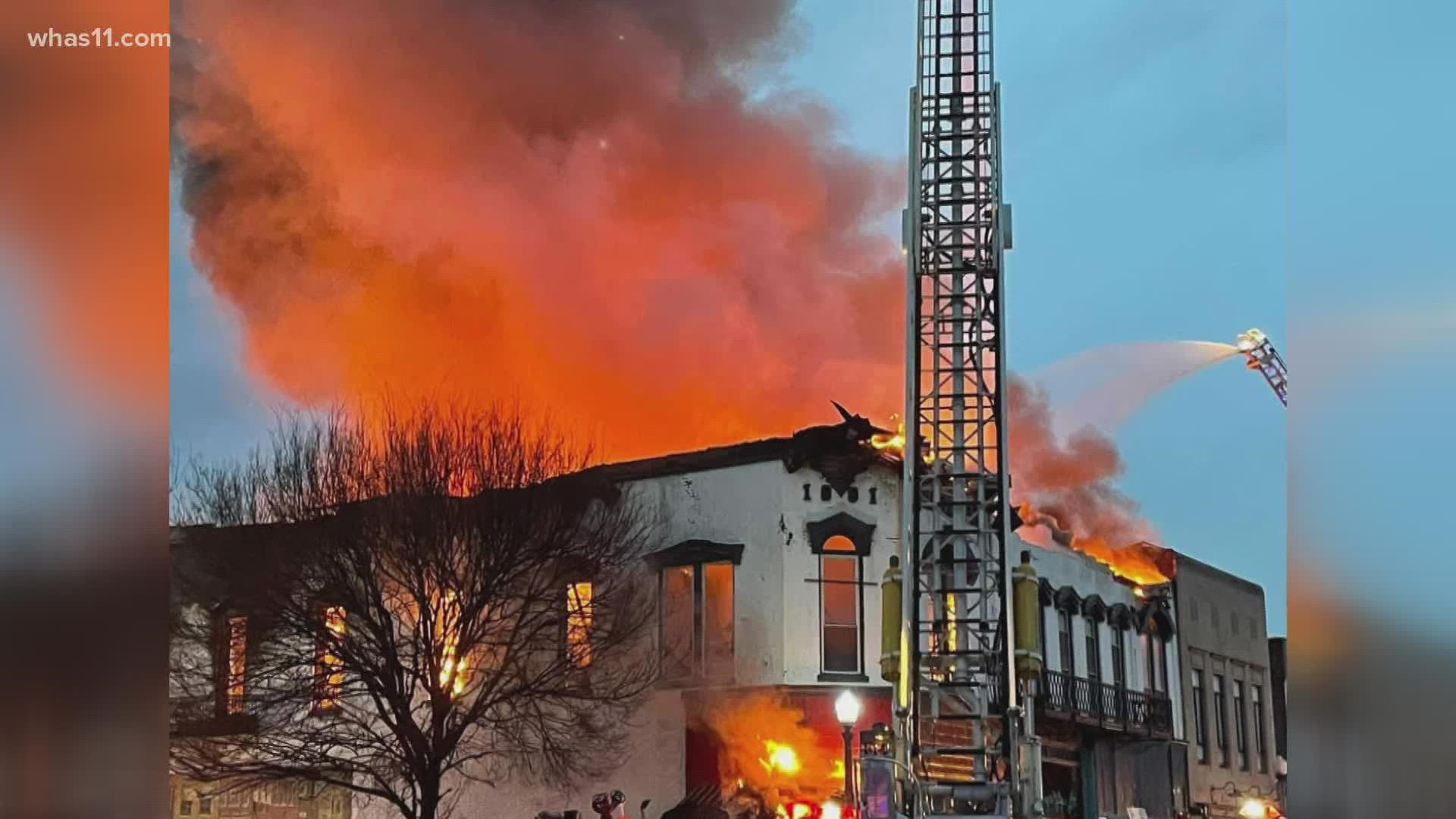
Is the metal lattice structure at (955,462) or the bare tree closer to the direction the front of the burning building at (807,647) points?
the metal lattice structure

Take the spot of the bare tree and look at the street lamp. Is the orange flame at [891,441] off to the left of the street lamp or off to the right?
left

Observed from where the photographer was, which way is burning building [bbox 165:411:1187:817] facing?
facing the viewer and to the right of the viewer

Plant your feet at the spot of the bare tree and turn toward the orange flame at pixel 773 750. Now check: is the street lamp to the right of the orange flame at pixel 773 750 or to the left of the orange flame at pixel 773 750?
right
